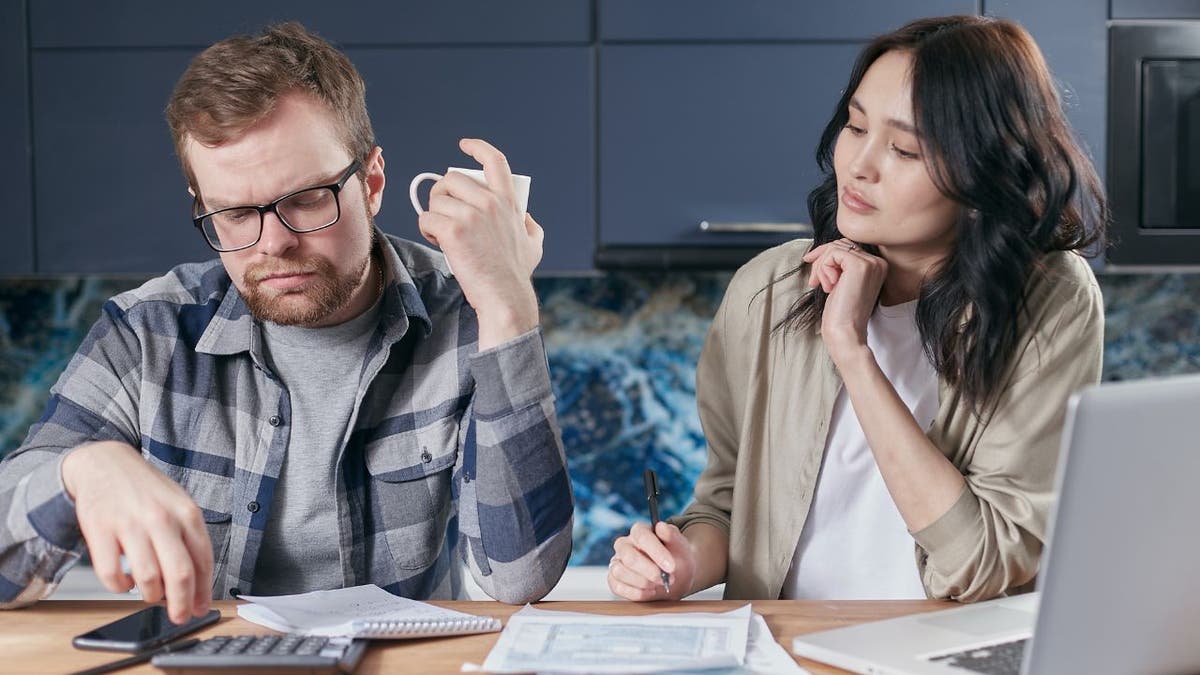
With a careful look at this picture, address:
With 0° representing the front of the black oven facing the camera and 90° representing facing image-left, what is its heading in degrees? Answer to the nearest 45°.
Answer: approximately 0°

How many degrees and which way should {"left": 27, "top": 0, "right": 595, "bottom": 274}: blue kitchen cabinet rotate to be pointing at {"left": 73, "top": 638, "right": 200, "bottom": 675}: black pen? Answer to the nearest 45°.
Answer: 0° — it already faces it

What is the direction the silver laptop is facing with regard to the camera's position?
facing away from the viewer and to the left of the viewer

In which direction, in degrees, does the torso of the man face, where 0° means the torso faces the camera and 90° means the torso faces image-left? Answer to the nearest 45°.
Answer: approximately 0°

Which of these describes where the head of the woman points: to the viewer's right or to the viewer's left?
to the viewer's left

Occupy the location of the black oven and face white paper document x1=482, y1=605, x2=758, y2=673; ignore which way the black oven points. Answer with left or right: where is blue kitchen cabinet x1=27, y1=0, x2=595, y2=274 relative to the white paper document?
right
